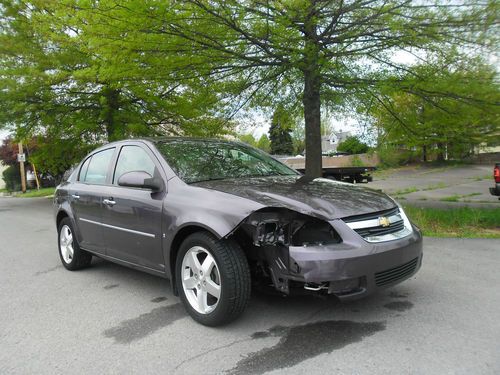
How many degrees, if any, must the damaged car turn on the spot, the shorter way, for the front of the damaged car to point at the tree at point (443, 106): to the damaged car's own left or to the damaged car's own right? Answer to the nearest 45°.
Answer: approximately 90° to the damaged car's own left

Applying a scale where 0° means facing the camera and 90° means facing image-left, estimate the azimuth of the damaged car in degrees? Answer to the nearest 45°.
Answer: approximately 315°

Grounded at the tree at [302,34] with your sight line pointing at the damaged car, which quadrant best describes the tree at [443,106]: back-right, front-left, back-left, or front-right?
back-left

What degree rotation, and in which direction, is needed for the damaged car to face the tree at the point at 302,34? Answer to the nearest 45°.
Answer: approximately 135° to its left

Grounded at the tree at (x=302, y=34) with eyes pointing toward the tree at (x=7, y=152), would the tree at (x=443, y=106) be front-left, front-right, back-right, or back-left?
back-right

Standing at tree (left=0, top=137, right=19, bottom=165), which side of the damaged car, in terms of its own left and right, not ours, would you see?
back

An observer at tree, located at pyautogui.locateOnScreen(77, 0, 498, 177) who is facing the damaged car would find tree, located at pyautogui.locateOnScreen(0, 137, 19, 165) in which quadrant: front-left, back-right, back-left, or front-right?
back-right
